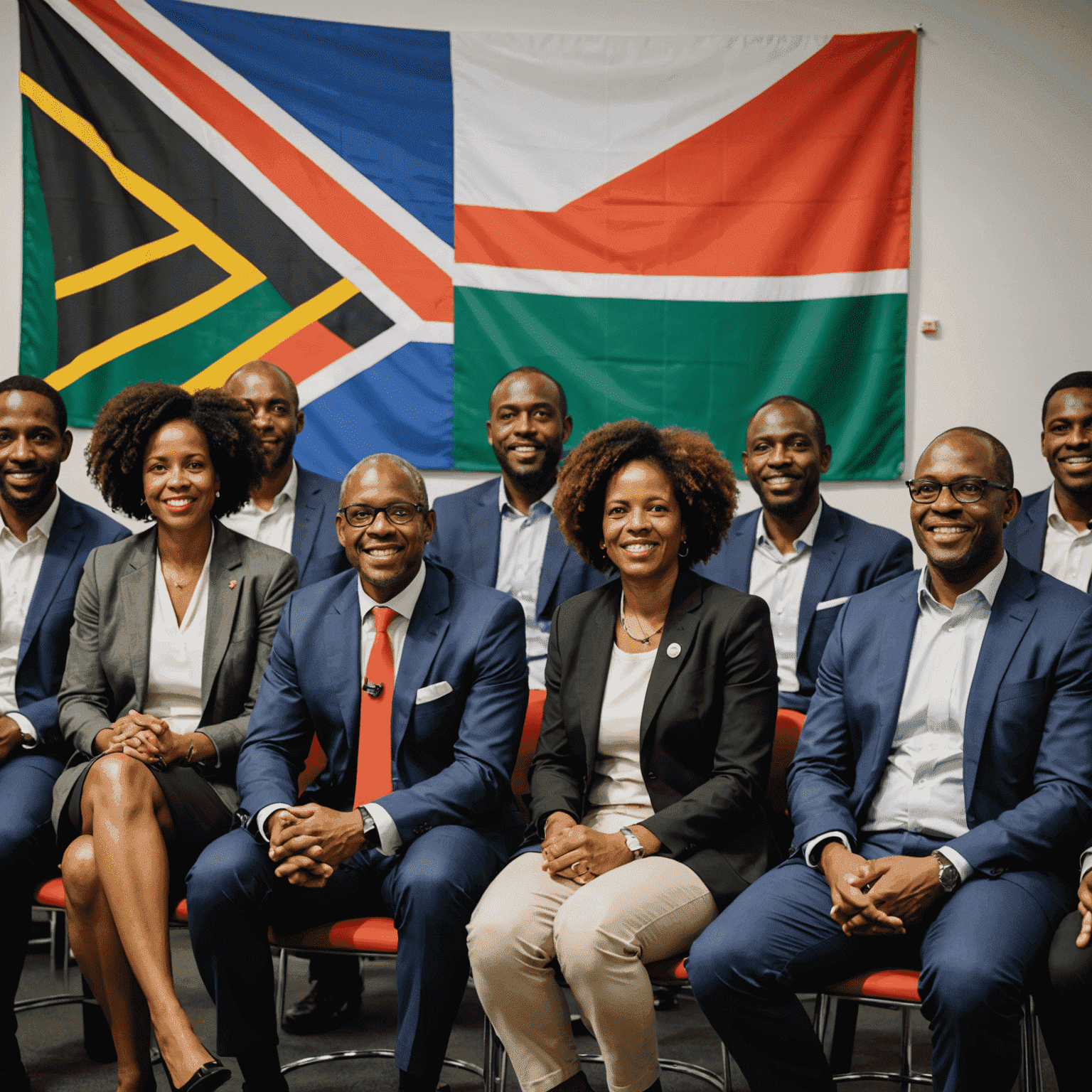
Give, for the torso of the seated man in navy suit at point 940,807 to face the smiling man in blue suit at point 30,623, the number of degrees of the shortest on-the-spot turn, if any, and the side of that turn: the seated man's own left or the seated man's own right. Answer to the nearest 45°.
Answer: approximately 45° to the seated man's own right

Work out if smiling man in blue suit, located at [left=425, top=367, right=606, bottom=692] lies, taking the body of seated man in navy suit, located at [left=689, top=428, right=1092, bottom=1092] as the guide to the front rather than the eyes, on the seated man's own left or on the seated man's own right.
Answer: on the seated man's own right

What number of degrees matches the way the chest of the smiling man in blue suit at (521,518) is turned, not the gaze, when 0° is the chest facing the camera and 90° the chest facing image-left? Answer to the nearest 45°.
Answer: approximately 0°

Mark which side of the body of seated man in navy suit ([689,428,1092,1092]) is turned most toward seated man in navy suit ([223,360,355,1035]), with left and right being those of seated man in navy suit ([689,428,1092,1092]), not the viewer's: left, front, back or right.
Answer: right

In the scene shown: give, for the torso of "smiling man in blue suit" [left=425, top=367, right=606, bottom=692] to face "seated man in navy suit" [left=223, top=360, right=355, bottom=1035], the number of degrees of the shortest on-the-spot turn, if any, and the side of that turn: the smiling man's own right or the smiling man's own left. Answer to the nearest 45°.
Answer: approximately 90° to the smiling man's own right

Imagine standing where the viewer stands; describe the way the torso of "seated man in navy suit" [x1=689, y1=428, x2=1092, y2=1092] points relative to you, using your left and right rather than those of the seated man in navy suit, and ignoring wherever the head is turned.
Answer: facing the viewer and to the left of the viewer

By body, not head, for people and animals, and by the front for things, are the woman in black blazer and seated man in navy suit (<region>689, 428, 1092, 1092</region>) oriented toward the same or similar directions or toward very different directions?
same or similar directions

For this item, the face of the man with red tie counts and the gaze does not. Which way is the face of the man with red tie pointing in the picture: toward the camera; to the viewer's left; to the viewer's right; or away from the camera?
toward the camera

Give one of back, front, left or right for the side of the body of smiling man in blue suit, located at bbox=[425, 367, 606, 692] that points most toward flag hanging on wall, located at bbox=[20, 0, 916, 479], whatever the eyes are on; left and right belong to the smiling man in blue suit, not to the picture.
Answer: back

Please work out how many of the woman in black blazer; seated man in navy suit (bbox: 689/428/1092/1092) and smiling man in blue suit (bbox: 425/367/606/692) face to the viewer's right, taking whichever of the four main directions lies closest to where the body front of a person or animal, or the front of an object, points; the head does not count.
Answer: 0

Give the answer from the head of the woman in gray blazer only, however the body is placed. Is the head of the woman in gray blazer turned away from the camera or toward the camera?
toward the camera
